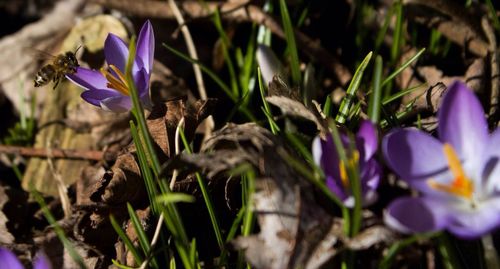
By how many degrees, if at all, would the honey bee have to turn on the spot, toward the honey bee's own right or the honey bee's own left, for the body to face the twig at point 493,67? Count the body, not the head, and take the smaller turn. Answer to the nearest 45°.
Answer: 0° — it already faces it

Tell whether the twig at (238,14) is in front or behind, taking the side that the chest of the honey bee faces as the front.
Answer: in front

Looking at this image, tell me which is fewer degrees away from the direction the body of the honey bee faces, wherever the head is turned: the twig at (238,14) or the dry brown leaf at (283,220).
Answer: the twig

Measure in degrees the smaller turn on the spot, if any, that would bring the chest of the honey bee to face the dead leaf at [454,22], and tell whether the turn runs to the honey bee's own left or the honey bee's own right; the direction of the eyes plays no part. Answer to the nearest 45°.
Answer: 0° — it already faces it

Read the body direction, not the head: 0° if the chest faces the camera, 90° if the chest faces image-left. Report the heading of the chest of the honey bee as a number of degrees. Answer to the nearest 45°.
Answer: approximately 270°
